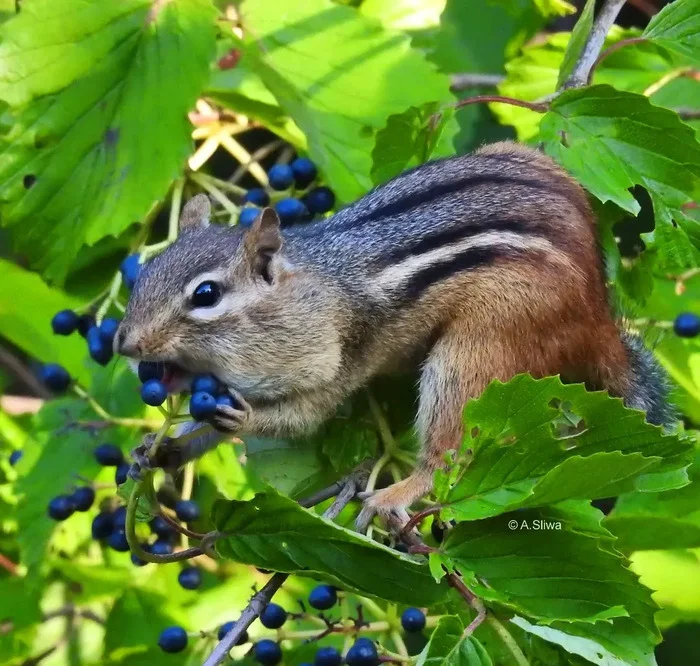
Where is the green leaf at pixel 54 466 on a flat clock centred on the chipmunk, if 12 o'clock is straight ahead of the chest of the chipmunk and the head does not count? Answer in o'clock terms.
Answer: The green leaf is roughly at 12 o'clock from the chipmunk.

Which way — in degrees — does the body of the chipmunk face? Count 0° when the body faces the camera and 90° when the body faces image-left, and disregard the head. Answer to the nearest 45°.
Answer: approximately 90°

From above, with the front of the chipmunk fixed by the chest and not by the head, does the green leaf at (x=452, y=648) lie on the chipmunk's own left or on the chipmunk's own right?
on the chipmunk's own left

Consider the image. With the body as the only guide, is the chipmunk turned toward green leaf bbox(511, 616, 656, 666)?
no

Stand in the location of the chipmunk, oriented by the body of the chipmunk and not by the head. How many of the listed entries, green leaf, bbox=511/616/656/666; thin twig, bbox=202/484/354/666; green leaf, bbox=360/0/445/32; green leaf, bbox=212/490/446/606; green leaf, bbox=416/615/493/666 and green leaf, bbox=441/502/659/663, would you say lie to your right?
1

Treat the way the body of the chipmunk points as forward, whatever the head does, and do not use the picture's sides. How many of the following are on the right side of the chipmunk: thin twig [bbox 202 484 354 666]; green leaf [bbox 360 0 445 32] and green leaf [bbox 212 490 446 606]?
1

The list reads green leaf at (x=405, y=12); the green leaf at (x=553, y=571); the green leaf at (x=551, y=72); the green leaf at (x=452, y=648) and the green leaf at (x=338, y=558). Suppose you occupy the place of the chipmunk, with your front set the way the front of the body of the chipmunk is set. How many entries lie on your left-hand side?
3
